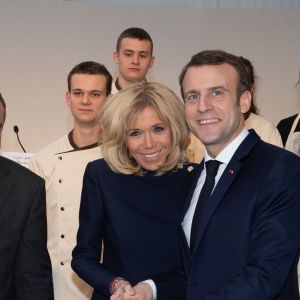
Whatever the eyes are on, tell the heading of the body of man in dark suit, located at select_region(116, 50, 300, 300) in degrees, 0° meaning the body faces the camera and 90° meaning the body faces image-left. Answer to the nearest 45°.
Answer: approximately 45°
